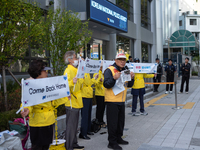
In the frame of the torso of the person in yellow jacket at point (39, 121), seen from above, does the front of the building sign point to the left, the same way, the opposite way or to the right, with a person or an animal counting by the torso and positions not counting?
the same way

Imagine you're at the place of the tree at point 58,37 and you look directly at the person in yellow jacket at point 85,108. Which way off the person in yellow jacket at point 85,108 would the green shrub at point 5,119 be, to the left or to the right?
right

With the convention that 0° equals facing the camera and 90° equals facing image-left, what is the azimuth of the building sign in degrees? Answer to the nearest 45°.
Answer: approximately 315°

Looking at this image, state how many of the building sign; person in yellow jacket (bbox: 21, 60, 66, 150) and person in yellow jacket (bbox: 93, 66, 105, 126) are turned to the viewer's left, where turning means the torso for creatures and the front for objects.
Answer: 0

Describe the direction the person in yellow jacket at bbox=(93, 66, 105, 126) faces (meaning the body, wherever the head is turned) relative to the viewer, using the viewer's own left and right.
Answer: facing the viewer and to the right of the viewer

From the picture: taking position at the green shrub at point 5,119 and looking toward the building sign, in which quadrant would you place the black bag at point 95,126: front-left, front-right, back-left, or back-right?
front-right

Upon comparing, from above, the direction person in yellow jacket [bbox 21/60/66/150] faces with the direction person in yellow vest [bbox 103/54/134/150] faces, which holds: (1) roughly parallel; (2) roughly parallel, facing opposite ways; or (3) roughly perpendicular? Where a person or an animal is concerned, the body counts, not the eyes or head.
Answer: roughly parallel

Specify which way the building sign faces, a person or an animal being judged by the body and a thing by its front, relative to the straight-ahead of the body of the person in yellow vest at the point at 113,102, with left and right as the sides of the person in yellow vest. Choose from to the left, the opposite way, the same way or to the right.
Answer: the same way

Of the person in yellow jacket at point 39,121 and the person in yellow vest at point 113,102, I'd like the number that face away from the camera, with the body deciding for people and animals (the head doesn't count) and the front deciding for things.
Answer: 0

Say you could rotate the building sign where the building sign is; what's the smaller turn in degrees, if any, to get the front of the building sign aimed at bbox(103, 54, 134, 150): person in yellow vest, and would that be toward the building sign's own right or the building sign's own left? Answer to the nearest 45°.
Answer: approximately 45° to the building sign's own right

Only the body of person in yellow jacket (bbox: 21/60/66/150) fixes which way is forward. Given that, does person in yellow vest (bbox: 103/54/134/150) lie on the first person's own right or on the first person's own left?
on the first person's own left

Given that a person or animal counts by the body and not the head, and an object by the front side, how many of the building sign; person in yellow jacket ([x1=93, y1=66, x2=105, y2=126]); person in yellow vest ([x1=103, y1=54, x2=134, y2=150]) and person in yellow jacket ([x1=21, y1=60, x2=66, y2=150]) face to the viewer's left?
0

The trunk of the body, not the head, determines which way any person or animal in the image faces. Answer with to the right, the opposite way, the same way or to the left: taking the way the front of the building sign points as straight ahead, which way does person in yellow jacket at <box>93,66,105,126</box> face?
the same way

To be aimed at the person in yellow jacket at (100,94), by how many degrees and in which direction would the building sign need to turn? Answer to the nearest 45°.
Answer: approximately 45° to its right

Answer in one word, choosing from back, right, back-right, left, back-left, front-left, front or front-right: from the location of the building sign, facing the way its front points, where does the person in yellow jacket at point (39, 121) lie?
front-right
